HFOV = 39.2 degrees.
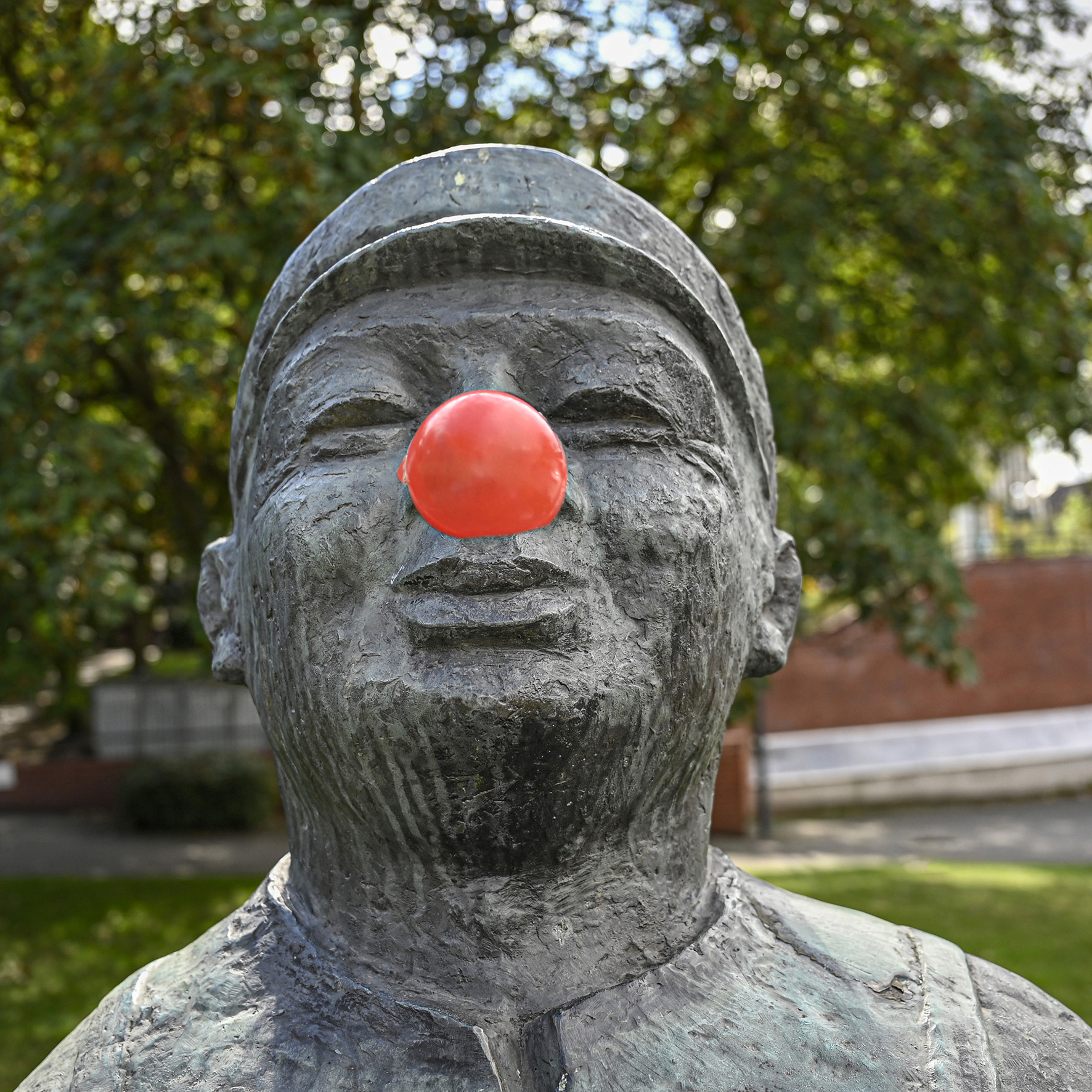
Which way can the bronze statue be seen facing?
toward the camera

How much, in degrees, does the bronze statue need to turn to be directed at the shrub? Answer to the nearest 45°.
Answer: approximately 180°
